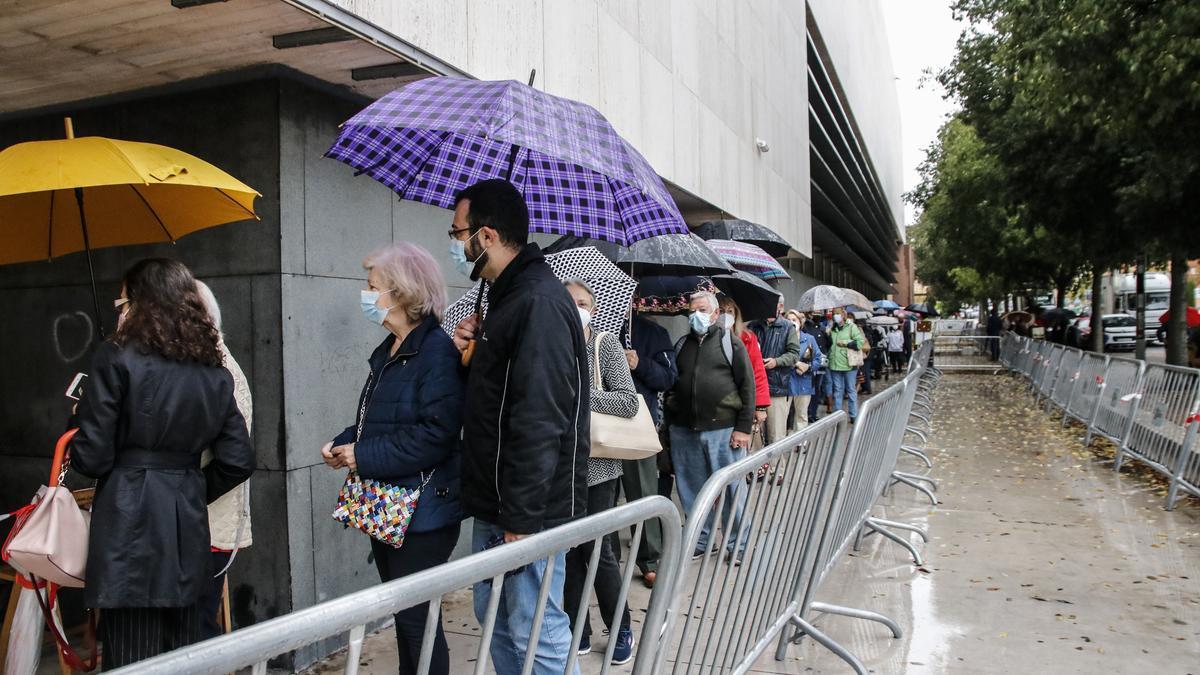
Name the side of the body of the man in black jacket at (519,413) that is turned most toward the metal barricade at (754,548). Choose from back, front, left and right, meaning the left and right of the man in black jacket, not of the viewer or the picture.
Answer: back

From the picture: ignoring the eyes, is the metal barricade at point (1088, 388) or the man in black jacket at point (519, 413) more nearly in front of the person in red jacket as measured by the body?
the man in black jacket

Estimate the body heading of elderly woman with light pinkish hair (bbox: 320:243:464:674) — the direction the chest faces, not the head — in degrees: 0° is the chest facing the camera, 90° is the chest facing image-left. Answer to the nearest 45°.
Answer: approximately 90°

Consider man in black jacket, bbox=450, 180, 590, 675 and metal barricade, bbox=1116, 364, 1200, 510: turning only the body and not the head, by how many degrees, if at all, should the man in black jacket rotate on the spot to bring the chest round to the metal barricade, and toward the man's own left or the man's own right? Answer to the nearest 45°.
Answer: approximately 135° to the man's own right

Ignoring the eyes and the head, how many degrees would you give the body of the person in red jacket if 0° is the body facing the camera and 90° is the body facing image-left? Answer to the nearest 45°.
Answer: approximately 45°

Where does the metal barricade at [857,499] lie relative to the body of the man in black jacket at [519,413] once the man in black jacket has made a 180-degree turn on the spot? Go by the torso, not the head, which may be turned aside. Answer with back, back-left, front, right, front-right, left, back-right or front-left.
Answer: front-left

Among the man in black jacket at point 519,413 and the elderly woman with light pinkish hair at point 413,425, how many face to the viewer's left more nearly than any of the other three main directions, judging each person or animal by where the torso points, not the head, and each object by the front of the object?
2

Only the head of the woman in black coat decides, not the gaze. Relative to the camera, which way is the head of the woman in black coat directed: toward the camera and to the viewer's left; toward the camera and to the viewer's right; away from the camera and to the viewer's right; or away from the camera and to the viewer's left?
away from the camera and to the viewer's left

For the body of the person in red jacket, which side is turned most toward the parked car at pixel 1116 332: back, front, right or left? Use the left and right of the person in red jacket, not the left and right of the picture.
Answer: back

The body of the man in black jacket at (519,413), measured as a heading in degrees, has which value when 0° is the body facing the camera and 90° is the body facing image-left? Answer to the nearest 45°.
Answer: approximately 90°

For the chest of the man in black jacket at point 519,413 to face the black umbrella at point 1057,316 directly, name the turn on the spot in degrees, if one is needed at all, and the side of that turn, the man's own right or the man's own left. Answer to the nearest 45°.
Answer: approximately 135° to the man's own right

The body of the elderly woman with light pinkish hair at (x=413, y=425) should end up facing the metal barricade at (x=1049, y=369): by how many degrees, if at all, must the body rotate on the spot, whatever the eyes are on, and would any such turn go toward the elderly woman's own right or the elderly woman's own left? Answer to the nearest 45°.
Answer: approximately 135° to the elderly woman's own right
